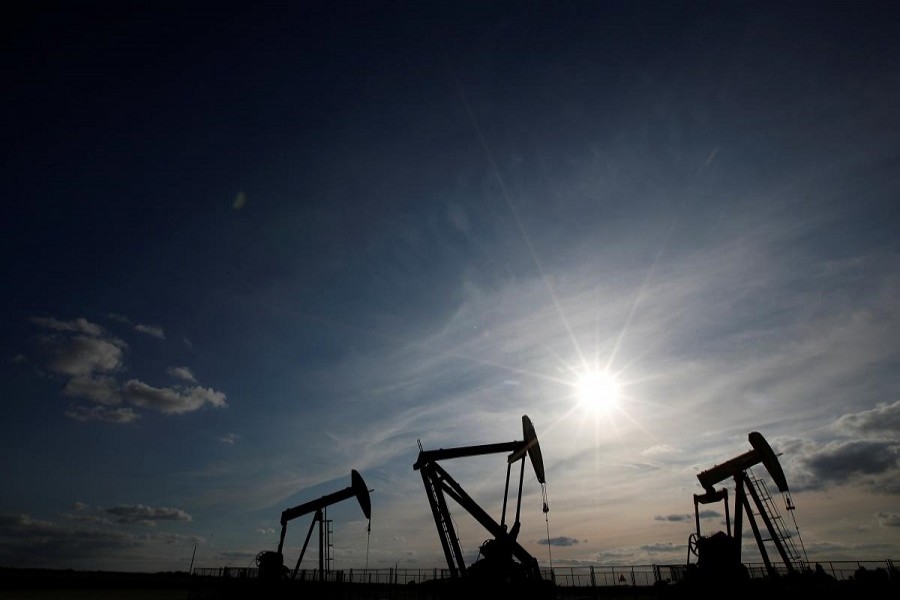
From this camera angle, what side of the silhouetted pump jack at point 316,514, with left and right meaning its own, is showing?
right

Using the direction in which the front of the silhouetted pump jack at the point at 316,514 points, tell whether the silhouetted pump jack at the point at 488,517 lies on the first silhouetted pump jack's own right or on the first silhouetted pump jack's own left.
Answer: on the first silhouetted pump jack's own right
